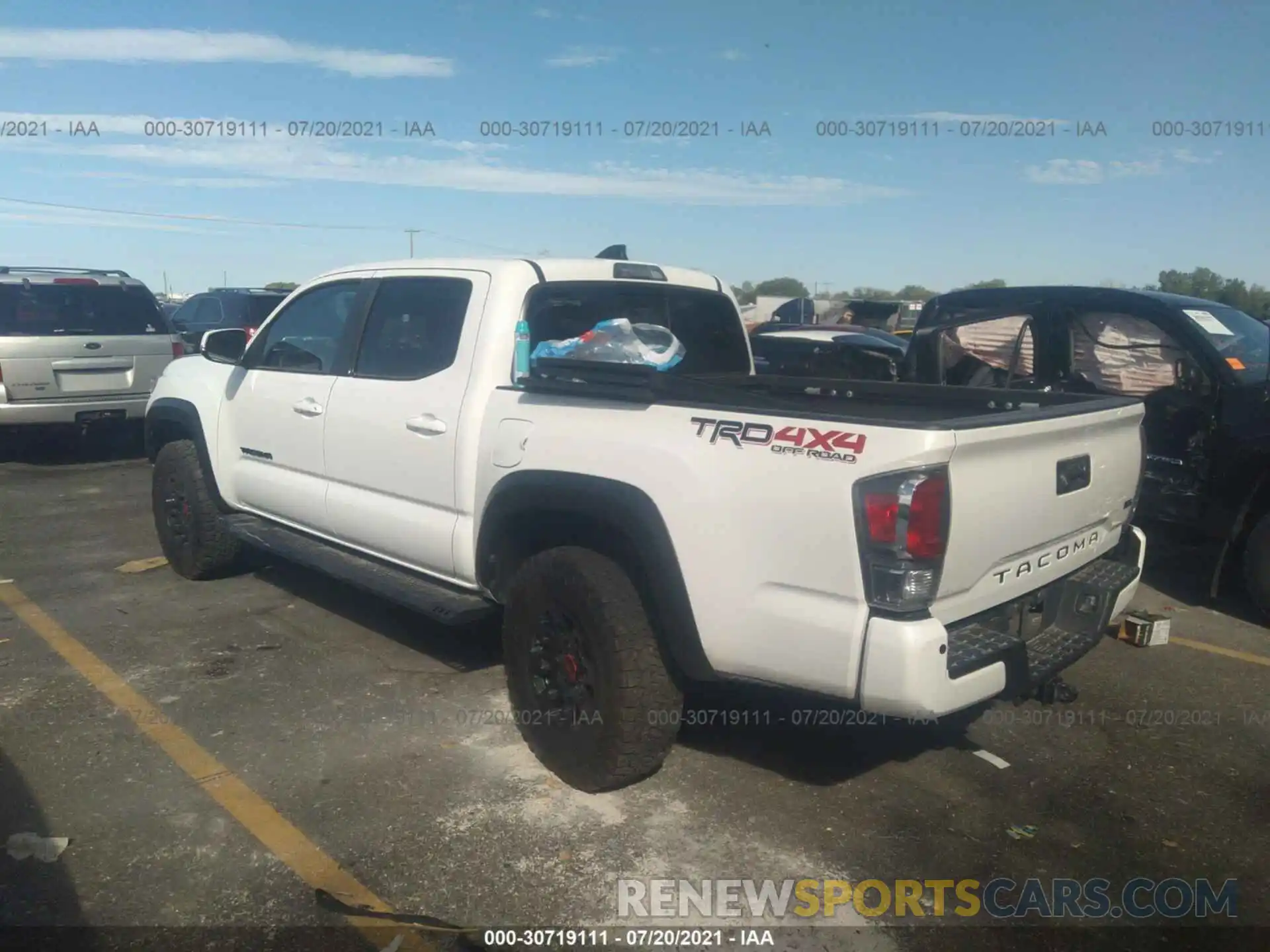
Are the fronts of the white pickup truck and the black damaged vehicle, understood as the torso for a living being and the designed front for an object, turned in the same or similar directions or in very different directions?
very different directions

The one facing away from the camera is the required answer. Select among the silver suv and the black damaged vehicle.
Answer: the silver suv

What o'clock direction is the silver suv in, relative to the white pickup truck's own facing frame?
The silver suv is roughly at 12 o'clock from the white pickup truck.

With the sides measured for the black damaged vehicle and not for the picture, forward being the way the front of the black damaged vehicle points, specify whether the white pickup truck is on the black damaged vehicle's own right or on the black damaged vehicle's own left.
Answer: on the black damaged vehicle's own right

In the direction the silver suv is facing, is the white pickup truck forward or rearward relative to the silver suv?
rearward

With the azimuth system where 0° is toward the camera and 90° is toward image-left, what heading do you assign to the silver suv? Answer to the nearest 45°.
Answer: approximately 180°

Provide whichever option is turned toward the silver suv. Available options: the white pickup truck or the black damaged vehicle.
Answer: the white pickup truck

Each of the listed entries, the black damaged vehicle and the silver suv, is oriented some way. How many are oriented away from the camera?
1

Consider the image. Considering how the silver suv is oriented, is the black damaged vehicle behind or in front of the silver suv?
behind

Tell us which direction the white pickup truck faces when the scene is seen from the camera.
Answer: facing away from the viewer and to the left of the viewer
